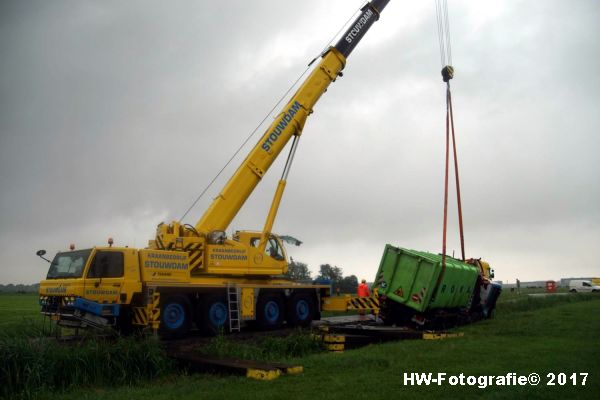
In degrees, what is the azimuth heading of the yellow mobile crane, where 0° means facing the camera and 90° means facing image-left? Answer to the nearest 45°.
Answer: approximately 45°
